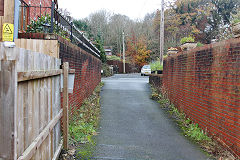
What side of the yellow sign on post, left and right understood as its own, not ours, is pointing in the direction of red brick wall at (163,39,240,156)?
left

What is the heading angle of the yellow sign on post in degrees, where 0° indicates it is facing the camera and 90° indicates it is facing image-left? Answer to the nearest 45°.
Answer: approximately 0°
